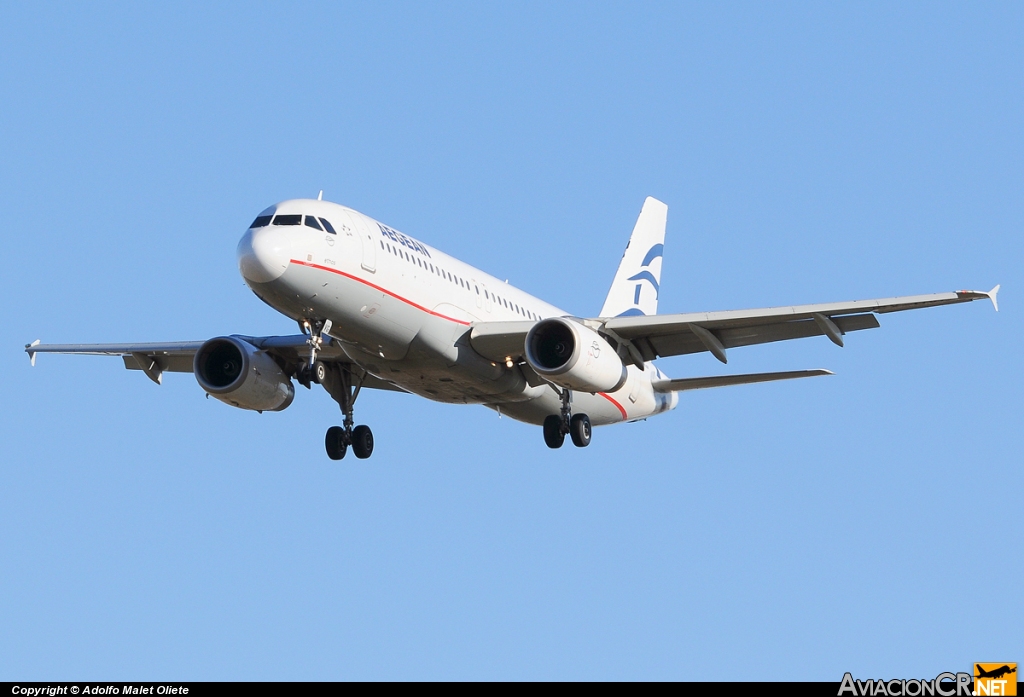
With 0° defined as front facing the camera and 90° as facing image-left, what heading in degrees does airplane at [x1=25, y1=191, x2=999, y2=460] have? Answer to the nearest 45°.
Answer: approximately 45°
